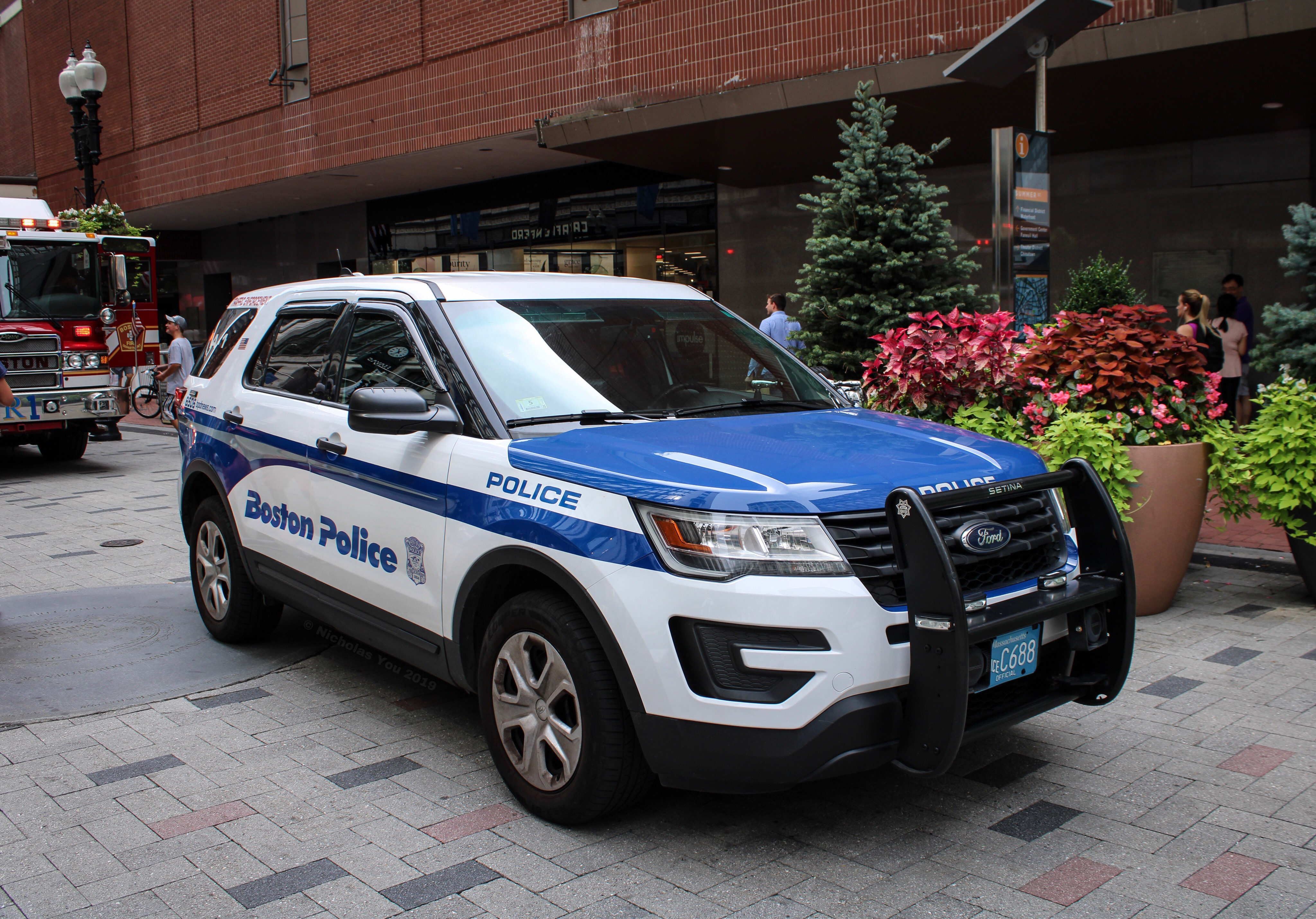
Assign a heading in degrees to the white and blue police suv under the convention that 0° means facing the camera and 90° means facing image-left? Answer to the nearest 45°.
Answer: approximately 315°

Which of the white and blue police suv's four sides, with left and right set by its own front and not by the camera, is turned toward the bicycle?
back

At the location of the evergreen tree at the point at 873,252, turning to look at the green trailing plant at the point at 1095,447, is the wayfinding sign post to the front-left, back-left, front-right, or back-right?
front-left

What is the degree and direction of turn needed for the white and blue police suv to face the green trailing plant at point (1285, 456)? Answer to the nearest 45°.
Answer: approximately 90° to its left

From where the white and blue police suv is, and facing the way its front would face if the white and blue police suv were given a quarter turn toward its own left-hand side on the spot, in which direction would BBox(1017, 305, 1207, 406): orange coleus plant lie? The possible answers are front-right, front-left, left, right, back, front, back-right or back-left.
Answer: front

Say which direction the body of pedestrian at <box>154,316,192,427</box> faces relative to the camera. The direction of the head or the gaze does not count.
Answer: to the viewer's left

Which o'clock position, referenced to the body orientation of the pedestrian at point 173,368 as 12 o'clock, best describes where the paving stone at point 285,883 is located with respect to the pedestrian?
The paving stone is roughly at 9 o'clock from the pedestrian.

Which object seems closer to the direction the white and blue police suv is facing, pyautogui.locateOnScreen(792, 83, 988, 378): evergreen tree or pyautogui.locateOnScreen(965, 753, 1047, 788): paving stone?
the paving stone
